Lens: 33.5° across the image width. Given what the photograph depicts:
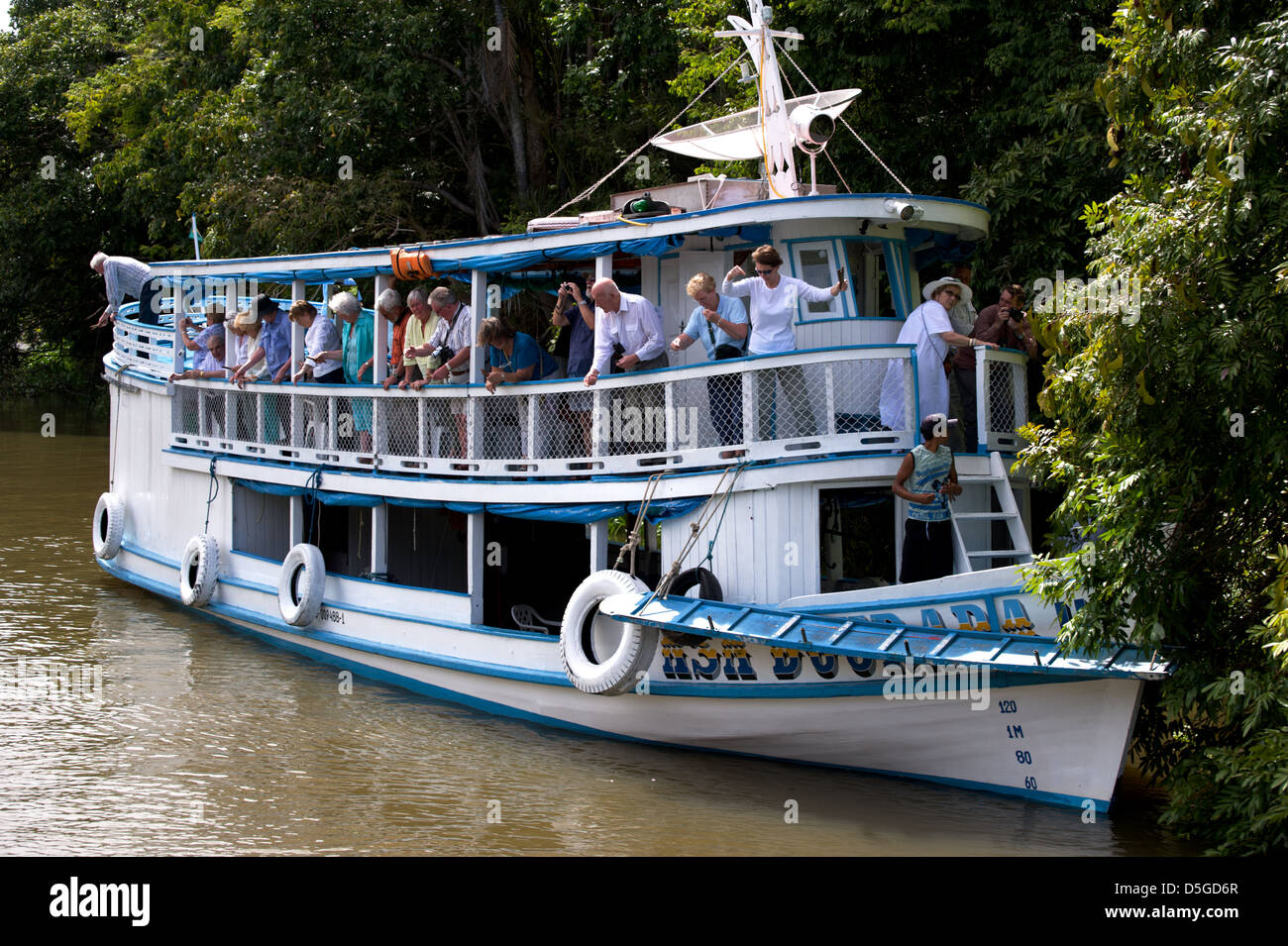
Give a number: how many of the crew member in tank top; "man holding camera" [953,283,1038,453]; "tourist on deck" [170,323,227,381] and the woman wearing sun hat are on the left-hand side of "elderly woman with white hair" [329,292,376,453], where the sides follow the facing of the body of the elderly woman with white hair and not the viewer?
3

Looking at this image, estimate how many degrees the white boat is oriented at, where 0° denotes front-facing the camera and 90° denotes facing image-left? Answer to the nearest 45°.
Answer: approximately 315°

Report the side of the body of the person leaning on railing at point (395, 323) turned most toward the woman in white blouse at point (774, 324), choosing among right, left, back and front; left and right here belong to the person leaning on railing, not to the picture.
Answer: left

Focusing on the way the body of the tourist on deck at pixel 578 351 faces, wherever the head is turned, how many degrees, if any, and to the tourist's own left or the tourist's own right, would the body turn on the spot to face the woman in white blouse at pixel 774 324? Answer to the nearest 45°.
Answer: approximately 90° to the tourist's own left

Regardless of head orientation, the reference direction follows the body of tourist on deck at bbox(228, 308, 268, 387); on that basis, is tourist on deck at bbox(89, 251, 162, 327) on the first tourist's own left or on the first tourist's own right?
on the first tourist's own right

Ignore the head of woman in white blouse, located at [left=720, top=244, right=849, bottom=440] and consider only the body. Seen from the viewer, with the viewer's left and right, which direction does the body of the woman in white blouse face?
facing the viewer

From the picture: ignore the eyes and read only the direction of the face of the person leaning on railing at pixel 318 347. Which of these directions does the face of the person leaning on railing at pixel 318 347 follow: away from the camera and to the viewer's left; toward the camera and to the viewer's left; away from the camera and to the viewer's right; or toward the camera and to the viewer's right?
toward the camera and to the viewer's left

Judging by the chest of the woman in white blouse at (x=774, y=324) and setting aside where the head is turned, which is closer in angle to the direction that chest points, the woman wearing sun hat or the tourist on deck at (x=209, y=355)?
the woman wearing sun hat

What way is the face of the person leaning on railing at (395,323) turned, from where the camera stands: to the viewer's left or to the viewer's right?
to the viewer's left

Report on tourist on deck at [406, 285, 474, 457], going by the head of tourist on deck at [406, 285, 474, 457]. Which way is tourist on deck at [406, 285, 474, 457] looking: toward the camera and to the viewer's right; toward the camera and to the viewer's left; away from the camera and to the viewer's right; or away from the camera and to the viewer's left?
toward the camera and to the viewer's left

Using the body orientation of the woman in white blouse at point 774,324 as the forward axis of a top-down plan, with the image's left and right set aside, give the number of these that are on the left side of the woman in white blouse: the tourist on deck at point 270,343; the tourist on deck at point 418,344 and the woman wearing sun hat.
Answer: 1

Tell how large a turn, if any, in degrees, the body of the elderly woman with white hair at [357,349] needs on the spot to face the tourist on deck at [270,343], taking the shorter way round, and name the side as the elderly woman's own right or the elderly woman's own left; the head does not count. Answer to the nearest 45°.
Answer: approximately 90° to the elderly woman's own right

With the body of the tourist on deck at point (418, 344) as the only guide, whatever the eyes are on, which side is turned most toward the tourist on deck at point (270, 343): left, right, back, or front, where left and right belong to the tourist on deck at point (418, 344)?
right

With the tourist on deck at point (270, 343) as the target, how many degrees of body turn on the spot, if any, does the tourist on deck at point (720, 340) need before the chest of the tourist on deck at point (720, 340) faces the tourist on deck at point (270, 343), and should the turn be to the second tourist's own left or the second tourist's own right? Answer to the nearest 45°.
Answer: approximately 90° to the second tourist's own right

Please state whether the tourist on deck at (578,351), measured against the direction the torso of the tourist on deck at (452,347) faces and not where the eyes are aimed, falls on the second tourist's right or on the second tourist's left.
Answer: on the second tourist's left
